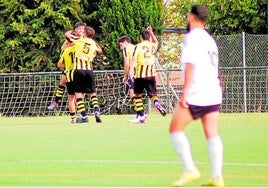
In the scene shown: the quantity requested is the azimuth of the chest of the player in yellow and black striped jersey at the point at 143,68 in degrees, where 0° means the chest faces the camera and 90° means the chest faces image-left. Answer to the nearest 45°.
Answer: approximately 135°

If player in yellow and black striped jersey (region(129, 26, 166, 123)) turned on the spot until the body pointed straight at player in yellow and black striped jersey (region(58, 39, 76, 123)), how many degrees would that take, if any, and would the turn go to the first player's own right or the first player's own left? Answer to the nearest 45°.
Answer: approximately 45° to the first player's own left

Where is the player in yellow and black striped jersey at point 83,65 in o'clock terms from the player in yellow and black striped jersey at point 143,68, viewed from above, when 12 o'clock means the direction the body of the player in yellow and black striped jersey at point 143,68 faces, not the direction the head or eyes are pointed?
the player in yellow and black striped jersey at point 83,65 is roughly at 10 o'clock from the player in yellow and black striped jersey at point 143,68.

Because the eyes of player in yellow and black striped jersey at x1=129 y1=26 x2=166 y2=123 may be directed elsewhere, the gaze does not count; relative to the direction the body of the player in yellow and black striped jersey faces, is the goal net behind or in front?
in front

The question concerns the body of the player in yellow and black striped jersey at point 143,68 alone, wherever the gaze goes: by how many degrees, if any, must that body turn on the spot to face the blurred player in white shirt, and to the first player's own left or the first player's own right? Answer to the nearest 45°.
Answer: approximately 135° to the first player's own left
